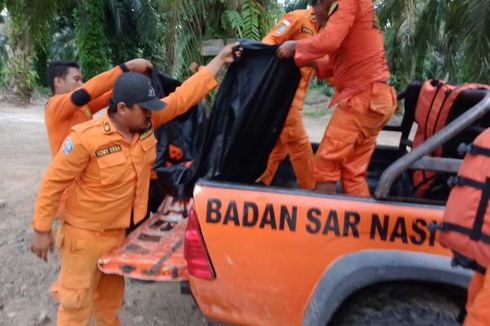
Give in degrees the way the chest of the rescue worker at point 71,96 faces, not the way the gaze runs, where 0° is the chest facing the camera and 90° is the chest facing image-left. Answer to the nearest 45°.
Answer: approximately 270°

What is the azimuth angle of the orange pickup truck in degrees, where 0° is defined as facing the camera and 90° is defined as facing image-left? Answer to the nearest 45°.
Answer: approximately 270°

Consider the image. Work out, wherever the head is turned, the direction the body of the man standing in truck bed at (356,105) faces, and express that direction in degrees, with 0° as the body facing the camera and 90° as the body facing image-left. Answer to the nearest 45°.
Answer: approximately 90°

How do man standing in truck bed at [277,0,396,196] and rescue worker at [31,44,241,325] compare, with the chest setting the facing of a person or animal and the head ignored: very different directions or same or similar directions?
very different directions

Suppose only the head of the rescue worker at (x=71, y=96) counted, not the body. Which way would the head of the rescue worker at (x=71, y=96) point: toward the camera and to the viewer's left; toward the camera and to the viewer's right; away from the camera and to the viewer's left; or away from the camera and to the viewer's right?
toward the camera and to the viewer's right

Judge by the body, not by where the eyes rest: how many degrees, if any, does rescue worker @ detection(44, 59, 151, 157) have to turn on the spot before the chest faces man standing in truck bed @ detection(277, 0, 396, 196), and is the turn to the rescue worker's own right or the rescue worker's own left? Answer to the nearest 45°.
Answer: approximately 45° to the rescue worker's own right
